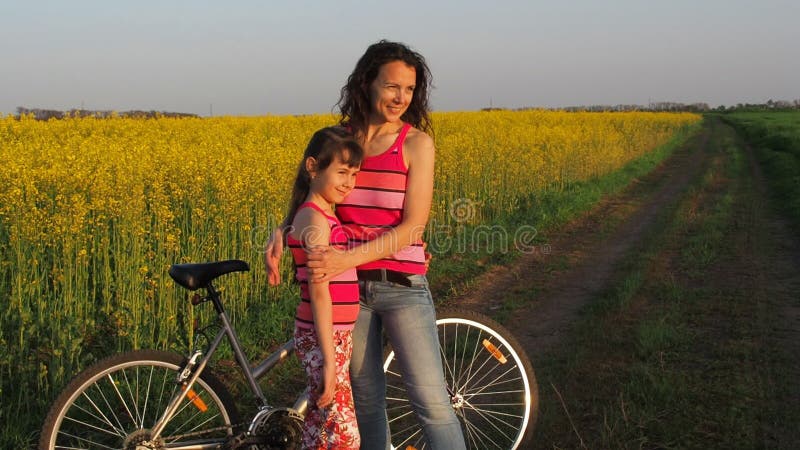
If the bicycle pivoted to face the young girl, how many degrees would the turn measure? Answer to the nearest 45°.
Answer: approximately 45° to its right

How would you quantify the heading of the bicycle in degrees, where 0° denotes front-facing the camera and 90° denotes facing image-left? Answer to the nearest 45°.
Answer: approximately 270°

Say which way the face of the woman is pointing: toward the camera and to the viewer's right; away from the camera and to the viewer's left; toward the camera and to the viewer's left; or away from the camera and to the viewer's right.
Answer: toward the camera and to the viewer's right
